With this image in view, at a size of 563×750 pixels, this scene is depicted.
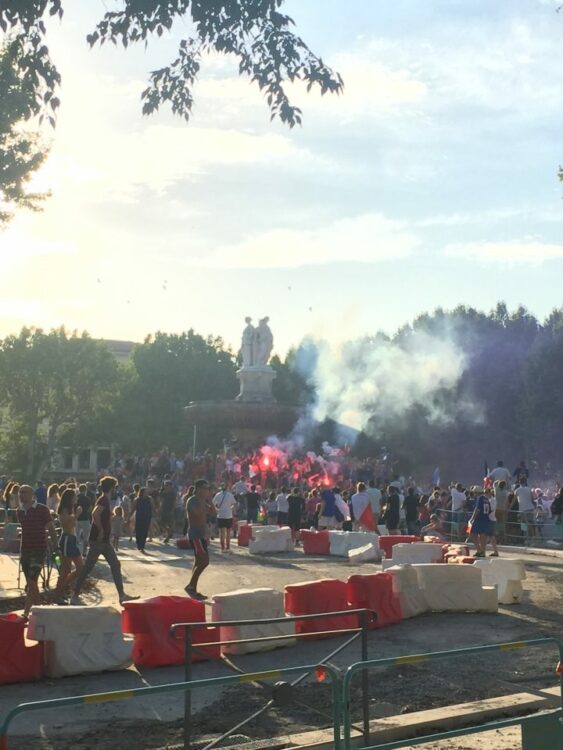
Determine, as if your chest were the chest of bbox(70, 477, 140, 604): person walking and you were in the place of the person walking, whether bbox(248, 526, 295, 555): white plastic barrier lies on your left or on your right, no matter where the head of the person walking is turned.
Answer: on your left

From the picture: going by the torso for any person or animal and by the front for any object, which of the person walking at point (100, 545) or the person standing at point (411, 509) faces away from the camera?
the person standing at point (411, 509)

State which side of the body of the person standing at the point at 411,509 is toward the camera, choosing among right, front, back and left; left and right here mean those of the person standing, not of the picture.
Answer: back
